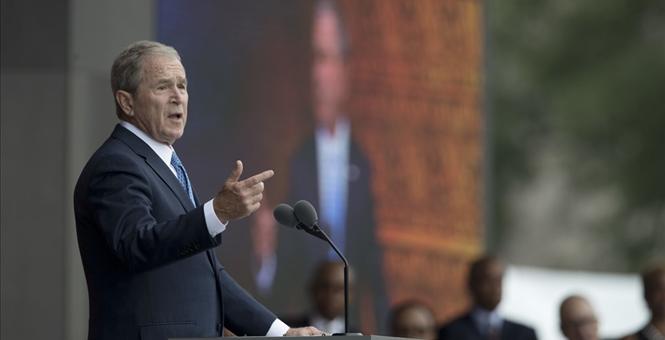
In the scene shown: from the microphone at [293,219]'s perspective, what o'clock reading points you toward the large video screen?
The large video screen is roughly at 3 o'clock from the microphone.

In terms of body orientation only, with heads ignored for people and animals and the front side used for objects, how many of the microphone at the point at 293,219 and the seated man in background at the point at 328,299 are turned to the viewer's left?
1

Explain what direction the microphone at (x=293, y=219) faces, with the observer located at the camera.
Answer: facing to the left of the viewer

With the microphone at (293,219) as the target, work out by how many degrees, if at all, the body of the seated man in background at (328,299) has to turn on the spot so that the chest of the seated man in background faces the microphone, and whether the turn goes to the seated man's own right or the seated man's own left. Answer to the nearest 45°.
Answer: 0° — they already face it

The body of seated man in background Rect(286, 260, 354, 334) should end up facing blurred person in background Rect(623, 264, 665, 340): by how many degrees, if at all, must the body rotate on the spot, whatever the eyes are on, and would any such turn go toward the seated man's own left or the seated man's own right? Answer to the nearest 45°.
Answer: approximately 90° to the seated man's own left

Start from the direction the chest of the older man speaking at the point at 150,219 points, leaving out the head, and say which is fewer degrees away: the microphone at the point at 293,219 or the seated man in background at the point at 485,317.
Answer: the microphone

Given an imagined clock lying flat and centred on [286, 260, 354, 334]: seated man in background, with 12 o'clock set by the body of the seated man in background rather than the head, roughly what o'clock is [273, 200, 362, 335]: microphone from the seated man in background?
The microphone is roughly at 12 o'clock from the seated man in background.

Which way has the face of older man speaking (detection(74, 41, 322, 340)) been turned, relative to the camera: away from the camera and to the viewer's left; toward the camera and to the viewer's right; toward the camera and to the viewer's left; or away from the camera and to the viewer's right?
toward the camera and to the viewer's right

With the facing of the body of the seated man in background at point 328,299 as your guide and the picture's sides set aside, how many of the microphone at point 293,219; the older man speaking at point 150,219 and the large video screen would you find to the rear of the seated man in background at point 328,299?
1

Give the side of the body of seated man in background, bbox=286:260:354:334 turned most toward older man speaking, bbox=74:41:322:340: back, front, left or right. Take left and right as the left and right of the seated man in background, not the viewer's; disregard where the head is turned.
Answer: front

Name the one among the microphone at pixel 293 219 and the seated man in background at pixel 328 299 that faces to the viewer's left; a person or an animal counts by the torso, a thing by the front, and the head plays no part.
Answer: the microphone

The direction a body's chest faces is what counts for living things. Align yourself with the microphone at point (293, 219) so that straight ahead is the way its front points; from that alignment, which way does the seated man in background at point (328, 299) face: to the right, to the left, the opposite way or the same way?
to the left
